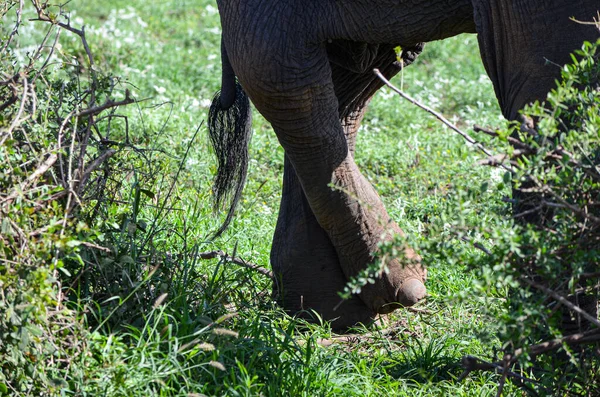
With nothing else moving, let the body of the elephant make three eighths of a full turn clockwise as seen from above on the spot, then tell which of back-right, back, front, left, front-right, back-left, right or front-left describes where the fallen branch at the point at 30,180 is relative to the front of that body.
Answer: front

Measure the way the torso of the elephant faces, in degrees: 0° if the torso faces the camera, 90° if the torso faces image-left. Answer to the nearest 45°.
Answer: approximately 270°
